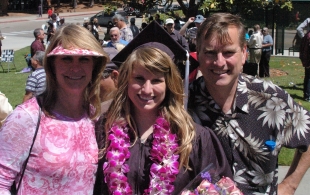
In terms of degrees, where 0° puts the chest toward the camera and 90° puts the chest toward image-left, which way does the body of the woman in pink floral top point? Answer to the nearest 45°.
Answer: approximately 315°

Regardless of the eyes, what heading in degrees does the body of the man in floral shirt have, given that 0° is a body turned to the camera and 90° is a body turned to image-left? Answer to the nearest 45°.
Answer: approximately 45°

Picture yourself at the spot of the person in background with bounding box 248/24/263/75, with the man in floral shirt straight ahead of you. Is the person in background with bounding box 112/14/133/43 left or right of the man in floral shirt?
right
